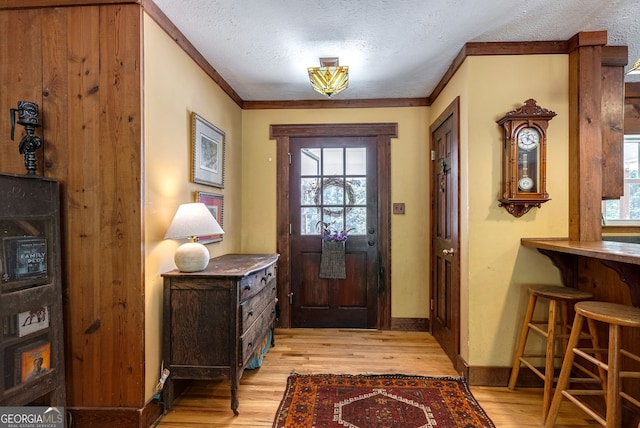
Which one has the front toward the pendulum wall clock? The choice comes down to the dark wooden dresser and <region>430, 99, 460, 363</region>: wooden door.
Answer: the dark wooden dresser

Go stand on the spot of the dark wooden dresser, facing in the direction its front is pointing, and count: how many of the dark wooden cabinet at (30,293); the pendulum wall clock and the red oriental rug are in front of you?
2

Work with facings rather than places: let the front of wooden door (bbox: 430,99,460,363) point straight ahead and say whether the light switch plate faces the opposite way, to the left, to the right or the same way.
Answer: to the left

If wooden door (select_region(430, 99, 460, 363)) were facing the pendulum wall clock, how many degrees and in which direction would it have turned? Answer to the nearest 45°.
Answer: approximately 135° to its left

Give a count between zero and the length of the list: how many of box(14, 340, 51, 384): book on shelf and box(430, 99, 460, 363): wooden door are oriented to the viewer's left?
1

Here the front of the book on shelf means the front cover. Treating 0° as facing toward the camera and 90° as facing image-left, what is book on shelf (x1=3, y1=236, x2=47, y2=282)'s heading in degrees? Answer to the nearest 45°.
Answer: approximately 315°

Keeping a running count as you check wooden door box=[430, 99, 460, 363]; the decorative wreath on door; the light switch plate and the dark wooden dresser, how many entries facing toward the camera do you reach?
2

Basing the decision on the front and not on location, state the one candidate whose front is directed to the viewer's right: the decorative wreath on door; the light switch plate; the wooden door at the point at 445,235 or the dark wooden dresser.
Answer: the dark wooden dresser

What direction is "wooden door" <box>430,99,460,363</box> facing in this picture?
to the viewer's left

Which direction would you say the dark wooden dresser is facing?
to the viewer's right

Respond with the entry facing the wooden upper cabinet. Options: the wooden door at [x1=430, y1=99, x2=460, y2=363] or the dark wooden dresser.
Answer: the dark wooden dresser
